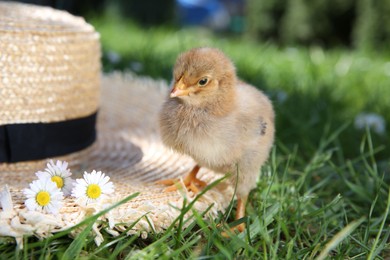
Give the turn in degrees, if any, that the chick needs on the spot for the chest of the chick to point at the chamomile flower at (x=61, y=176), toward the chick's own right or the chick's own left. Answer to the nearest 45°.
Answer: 0° — it already faces it

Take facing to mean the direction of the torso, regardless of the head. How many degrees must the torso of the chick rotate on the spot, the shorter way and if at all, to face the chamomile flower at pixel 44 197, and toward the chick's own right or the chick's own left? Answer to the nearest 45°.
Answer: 0° — it already faces it

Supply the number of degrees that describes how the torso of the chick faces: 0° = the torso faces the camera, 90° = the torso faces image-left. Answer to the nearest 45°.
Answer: approximately 45°
